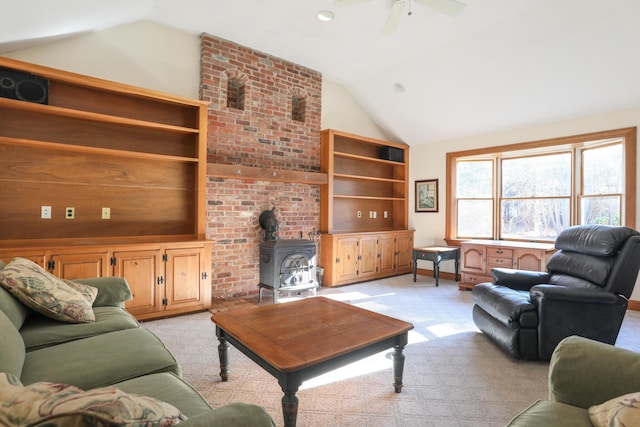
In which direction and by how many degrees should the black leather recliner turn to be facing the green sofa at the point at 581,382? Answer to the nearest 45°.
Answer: approximately 45° to its left

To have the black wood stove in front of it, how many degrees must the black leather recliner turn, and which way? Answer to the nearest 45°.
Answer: approximately 45° to its right

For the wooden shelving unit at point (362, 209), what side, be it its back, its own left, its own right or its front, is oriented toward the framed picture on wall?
left

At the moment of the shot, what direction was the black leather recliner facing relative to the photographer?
facing the viewer and to the left of the viewer

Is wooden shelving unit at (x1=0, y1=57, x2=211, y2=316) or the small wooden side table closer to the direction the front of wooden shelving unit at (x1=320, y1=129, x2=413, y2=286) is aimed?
the small wooden side table

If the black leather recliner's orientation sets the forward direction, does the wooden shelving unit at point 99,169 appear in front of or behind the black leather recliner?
in front

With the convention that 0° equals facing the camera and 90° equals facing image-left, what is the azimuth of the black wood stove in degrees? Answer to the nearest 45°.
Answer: approximately 315°

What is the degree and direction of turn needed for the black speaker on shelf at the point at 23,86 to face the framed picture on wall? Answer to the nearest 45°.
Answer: approximately 90° to its left

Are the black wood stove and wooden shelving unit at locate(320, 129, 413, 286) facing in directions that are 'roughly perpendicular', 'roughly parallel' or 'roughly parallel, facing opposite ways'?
roughly parallel

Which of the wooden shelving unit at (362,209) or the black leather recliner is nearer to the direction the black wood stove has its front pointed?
the black leather recliner

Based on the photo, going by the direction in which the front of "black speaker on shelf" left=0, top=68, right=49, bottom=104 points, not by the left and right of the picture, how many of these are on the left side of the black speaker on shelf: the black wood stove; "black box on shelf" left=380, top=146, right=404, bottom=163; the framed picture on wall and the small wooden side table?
4

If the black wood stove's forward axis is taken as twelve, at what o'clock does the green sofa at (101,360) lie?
The green sofa is roughly at 2 o'clock from the black wood stove.

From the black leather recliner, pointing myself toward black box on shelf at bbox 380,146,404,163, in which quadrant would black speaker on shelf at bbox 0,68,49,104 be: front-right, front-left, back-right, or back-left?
front-left

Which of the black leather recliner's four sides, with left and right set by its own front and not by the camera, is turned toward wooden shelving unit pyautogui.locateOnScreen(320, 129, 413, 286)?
right
